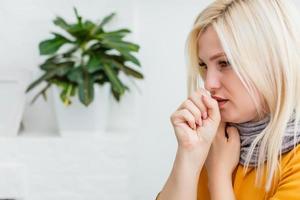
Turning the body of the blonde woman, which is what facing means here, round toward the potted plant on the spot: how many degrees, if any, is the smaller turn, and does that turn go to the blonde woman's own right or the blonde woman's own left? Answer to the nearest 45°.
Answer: approximately 90° to the blonde woman's own right

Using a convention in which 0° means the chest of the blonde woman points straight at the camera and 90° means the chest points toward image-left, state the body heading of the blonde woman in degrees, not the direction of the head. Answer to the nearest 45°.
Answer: approximately 45°

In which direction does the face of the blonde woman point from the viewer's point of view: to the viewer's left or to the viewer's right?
to the viewer's left

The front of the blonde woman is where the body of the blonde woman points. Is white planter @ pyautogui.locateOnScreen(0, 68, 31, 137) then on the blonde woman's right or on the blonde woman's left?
on the blonde woman's right
